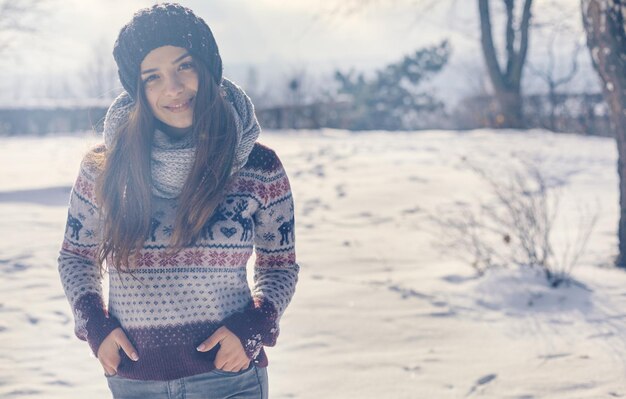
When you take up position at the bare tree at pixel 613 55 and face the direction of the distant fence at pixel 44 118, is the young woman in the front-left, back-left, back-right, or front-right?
back-left

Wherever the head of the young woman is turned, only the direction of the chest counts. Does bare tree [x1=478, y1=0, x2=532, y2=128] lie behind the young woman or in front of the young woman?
behind

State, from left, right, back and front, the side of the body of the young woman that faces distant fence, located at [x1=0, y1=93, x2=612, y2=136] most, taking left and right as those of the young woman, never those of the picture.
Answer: back

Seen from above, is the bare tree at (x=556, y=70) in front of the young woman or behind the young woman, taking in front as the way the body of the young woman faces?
behind

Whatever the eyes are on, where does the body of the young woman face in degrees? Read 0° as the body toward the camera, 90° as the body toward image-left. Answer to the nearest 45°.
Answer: approximately 0°

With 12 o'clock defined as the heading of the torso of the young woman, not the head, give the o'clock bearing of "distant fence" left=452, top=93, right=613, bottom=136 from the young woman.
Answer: The distant fence is roughly at 7 o'clock from the young woman.

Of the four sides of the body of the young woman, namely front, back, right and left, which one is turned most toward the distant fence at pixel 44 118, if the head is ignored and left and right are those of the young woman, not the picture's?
back

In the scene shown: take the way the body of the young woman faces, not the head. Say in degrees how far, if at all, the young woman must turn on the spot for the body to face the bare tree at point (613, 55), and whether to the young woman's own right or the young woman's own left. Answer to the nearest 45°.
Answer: approximately 135° to the young woman's own left
